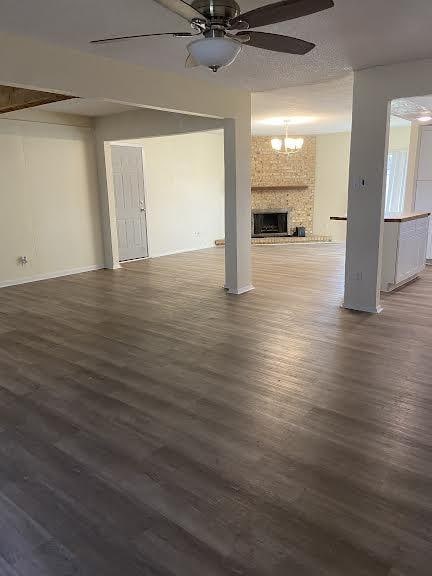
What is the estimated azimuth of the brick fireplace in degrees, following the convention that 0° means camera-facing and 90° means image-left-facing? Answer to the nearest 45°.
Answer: approximately 0°

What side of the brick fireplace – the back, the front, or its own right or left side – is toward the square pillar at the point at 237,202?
front

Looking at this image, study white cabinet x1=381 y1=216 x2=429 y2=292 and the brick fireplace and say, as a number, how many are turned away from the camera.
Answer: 0
